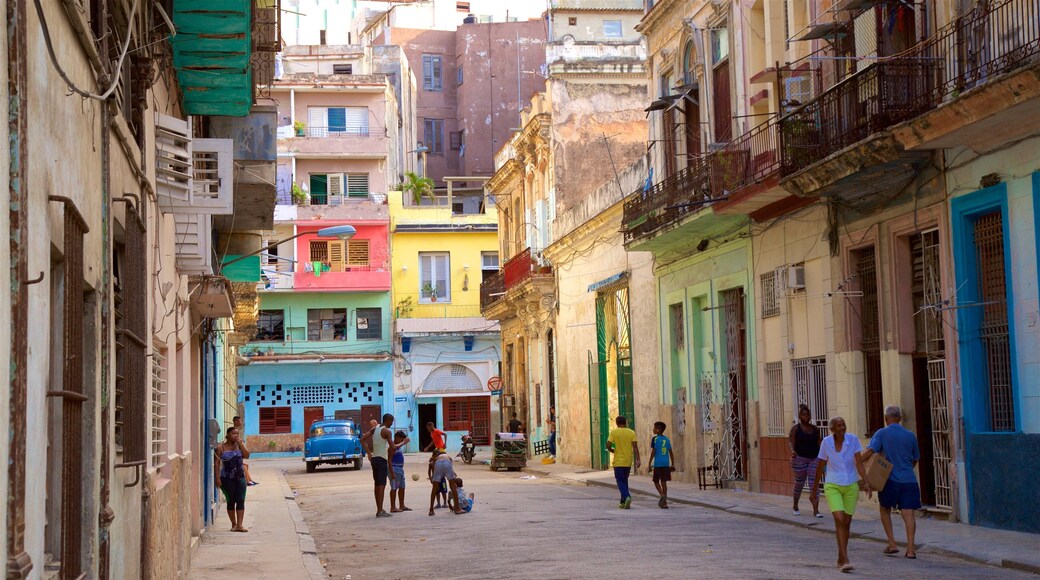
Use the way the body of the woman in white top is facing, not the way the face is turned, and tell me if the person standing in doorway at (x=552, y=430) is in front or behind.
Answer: behind

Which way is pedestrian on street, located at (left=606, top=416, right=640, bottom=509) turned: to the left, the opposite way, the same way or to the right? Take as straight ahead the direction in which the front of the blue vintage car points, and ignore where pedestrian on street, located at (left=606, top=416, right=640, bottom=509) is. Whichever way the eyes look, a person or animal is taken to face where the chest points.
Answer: the same way

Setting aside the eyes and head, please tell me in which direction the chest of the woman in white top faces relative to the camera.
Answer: toward the camera

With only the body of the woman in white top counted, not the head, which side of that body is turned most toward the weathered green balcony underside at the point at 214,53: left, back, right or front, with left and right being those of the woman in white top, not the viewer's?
right
